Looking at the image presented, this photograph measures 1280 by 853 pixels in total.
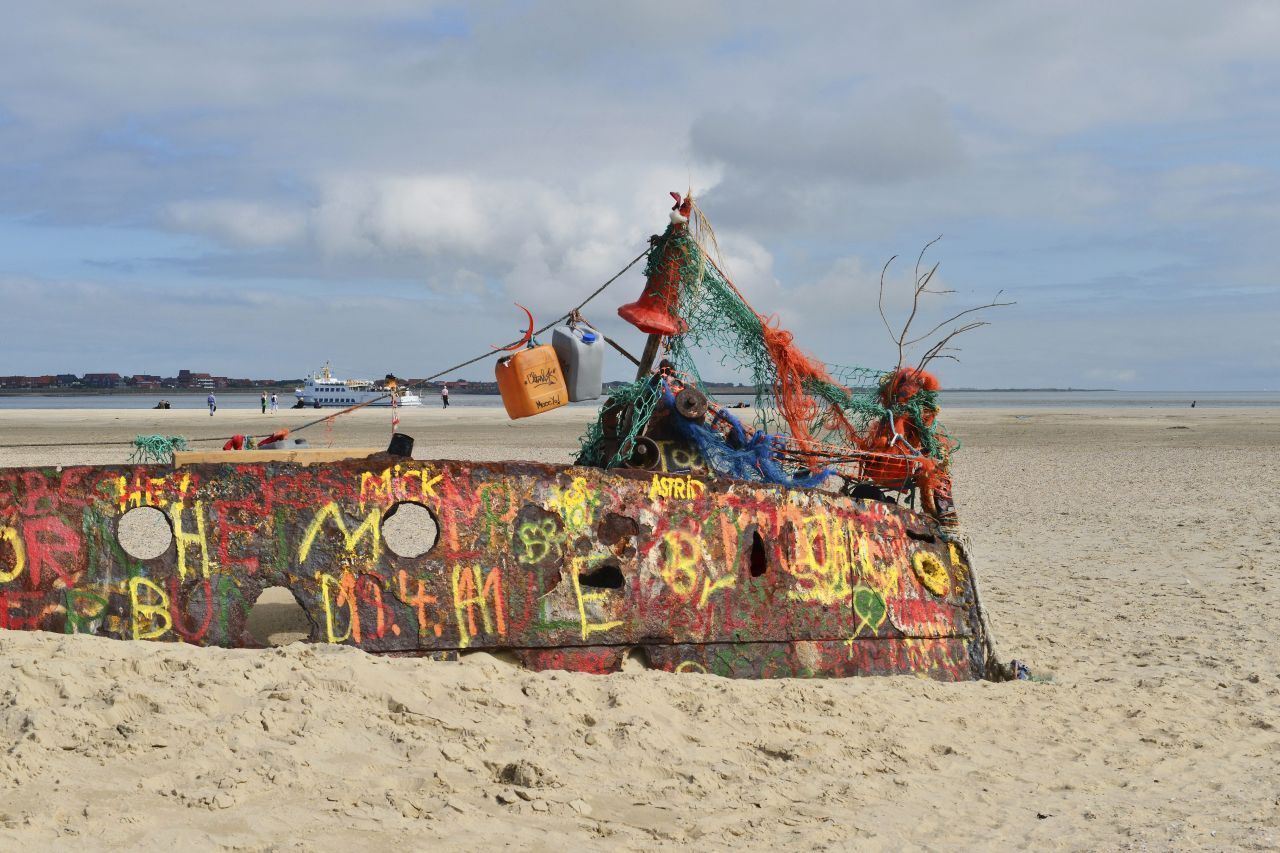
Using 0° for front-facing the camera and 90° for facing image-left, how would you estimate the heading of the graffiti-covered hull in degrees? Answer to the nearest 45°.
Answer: approximately 270°
